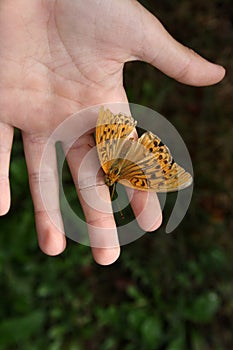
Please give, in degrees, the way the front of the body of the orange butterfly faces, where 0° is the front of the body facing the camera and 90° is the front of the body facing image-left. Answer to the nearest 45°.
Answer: approximately 45°

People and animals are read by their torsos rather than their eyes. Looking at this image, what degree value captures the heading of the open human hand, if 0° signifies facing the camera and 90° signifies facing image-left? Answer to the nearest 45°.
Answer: approximately 0°
